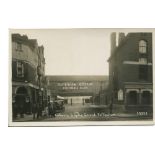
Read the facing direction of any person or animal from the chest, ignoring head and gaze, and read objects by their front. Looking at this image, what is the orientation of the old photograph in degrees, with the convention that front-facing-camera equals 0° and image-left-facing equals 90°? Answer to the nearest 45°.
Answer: approximately 0°
